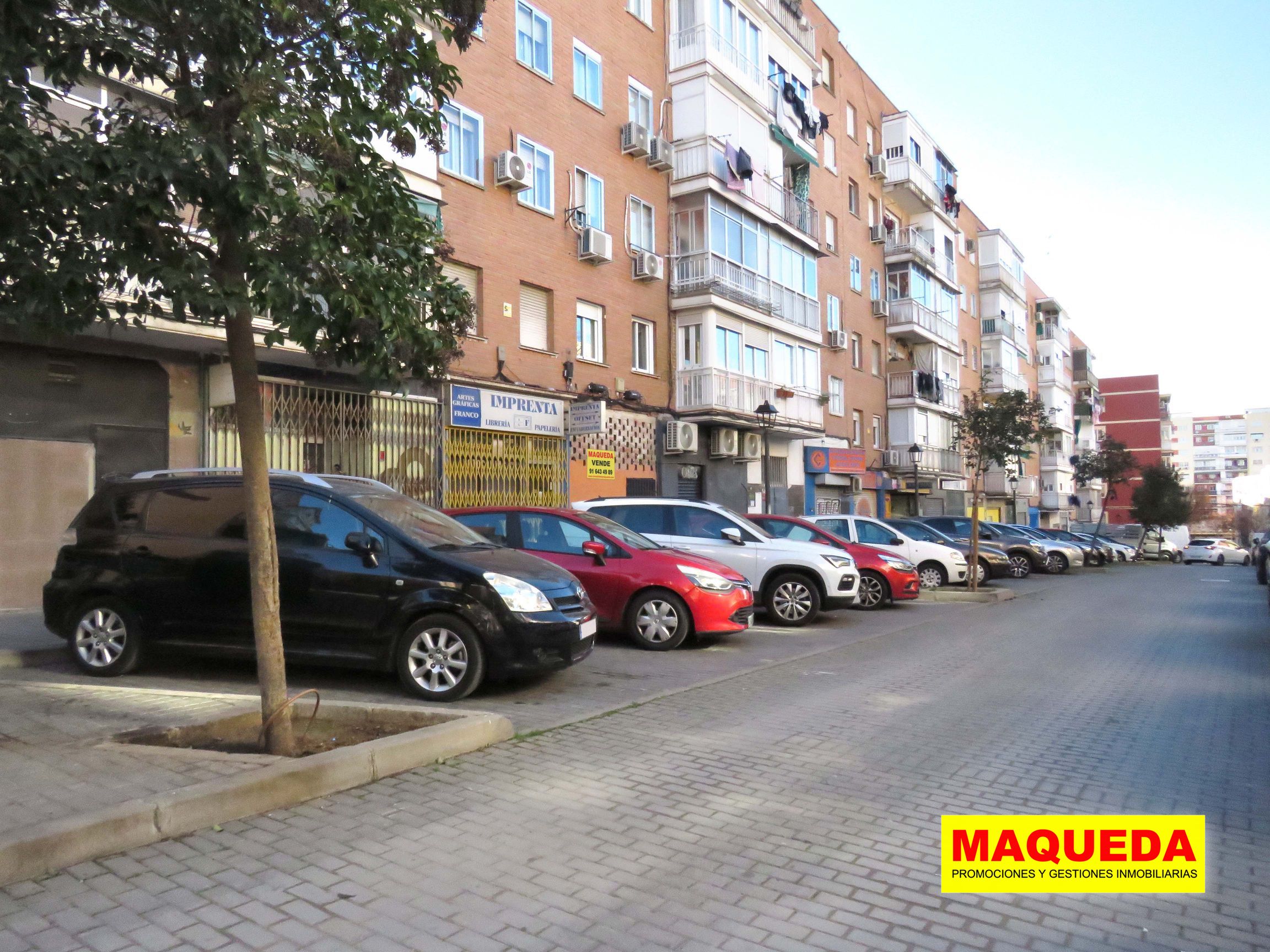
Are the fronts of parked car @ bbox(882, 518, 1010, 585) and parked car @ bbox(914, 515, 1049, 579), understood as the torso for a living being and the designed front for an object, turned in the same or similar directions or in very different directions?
same or similar directions

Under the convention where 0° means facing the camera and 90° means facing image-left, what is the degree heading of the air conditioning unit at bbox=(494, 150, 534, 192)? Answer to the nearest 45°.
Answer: approximately 315°

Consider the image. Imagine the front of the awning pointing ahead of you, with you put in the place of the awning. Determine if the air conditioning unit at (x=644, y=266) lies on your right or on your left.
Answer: on your right

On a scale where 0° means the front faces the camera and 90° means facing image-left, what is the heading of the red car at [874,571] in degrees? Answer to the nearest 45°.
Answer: approximately 270°

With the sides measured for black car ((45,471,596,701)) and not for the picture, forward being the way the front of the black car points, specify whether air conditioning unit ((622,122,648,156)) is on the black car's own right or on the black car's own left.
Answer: on the black car's own left

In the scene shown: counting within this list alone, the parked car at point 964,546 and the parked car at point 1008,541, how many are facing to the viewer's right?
2

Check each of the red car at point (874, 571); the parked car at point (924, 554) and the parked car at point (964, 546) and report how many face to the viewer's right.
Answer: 3

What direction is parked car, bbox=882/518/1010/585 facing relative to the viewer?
to the viewer's right

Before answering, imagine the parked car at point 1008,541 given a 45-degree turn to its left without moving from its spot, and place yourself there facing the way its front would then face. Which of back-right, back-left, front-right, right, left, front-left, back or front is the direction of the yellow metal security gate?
back

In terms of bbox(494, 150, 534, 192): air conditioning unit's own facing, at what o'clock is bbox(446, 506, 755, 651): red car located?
The red car is roughly at 1 o'clock from the air conditioning unit.

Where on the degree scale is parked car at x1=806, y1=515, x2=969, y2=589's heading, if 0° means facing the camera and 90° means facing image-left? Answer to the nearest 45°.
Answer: approximately 270°

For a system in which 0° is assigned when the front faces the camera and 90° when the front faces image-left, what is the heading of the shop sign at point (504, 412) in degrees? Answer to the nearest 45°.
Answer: approximately 315°

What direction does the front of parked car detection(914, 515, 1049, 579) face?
to the viewer's right

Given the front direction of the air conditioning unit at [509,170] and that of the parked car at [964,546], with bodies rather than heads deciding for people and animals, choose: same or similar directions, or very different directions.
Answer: same or similar directions

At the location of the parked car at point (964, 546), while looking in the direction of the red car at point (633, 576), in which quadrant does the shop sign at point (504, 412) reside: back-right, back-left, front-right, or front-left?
front-right
